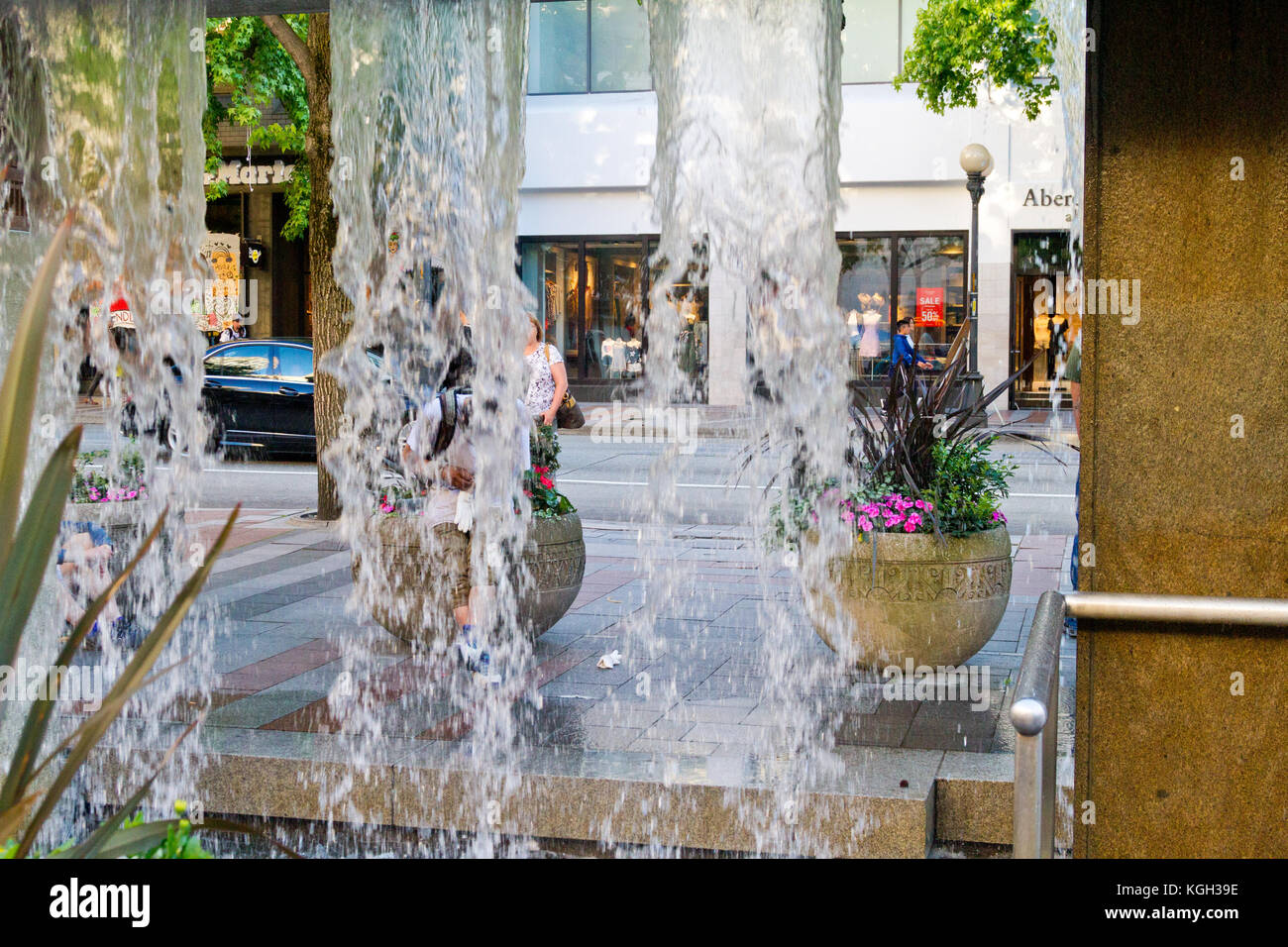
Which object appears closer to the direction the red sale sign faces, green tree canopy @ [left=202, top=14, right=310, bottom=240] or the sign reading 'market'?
the green tree canopy

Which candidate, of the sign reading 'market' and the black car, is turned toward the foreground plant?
the sign reading 'market'

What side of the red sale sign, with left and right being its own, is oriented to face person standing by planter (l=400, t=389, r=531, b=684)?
front

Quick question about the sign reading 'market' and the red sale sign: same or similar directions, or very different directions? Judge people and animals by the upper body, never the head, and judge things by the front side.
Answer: same or similar directions

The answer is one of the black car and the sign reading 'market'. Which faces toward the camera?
the sign reading 'market'

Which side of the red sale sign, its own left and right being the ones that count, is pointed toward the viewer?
front

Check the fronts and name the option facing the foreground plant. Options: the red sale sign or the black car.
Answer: the red sale sign

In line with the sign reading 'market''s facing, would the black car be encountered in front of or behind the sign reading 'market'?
in front

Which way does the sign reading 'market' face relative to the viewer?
toward the camera

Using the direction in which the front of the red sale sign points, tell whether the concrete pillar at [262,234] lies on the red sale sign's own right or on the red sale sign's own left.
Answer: on the red sale sign's own right

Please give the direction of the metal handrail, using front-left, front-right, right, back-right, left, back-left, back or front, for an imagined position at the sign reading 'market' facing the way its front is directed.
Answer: front

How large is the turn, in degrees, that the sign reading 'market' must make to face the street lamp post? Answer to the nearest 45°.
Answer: approximately 45° to its left

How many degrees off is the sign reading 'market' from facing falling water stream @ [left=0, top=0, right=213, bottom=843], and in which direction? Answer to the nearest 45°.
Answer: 0° — it already faces it
